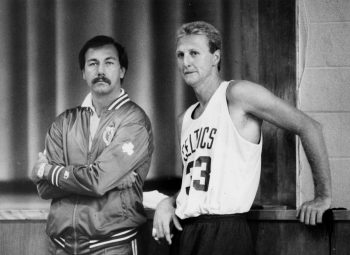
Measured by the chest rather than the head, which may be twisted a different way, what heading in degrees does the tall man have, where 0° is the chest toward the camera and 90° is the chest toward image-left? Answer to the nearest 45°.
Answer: approximately 45°

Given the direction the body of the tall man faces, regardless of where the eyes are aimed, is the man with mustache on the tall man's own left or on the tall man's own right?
on the tall man's own right
